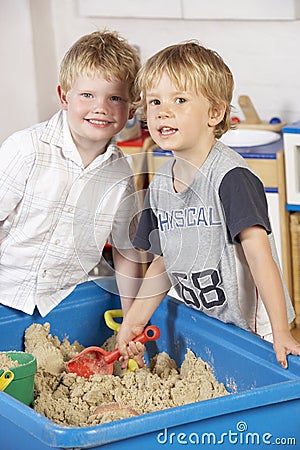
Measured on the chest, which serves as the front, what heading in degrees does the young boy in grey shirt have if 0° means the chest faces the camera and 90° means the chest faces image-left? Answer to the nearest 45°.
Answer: approximately 45°

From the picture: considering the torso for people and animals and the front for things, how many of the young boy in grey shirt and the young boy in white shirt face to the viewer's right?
0
